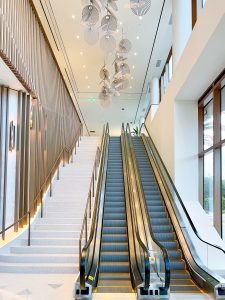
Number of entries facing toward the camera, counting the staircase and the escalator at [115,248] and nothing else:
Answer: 2

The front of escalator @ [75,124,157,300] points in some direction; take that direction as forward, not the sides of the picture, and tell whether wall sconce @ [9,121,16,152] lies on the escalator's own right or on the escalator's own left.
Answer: on the escalator's own right

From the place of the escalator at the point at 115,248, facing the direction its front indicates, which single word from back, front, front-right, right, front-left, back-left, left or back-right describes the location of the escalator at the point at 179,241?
left

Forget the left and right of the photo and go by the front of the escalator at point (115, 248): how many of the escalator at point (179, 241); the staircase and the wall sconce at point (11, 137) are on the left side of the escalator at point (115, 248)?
1

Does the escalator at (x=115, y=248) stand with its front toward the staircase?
no

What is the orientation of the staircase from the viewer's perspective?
toward the camera

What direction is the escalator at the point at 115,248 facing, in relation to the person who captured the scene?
facing the viewer

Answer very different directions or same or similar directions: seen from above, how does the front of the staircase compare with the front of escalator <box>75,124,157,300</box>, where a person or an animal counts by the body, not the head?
same or similar directions

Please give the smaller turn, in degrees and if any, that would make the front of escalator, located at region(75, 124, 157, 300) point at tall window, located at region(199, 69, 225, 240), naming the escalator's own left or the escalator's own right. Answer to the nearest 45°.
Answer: approximately 135° to the escalator's own left
